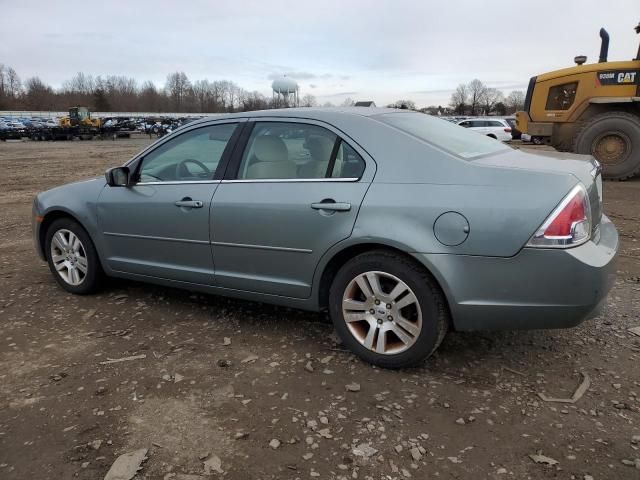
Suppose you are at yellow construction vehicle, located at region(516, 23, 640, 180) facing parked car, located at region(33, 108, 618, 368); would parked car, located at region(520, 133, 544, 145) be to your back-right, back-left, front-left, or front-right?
back-right

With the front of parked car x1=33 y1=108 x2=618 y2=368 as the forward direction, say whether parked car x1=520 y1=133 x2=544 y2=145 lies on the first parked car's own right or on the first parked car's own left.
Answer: on the first parked car's own right

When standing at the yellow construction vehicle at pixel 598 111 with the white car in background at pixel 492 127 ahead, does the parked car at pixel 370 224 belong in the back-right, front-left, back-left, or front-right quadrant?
back-left

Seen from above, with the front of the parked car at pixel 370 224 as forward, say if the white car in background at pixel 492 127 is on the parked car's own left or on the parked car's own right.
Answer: on the parked car's own right

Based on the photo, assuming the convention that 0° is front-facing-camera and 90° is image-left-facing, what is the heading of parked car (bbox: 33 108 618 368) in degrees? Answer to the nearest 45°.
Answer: approximately 135°
